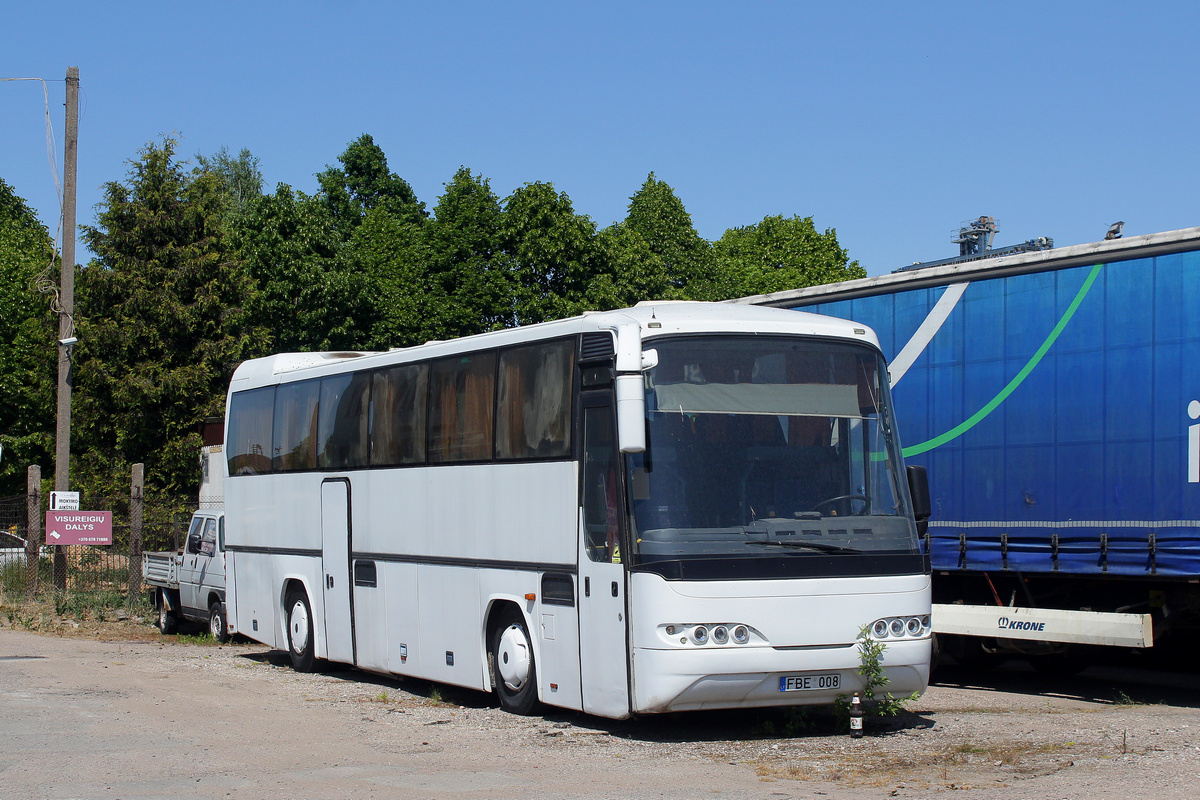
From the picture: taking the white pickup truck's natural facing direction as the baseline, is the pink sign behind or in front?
behind

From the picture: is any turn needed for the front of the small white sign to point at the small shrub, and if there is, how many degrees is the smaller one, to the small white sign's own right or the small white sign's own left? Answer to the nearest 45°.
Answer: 0° — it already faces it

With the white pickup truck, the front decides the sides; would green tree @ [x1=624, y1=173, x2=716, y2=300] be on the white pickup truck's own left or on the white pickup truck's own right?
on the white pickup truck's own left

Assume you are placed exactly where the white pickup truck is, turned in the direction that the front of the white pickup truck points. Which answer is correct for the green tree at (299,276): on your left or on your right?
on your left

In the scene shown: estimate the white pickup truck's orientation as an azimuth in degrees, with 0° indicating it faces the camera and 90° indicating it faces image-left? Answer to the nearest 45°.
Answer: approximately 315°

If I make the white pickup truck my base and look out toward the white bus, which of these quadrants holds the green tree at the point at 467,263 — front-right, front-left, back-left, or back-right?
back-left

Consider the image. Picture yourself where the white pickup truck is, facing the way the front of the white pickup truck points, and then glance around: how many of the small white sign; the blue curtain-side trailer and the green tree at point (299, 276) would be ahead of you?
1

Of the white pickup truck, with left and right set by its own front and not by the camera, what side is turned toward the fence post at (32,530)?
back

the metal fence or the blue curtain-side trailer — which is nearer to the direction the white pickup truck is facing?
the blue curtain-side trailer

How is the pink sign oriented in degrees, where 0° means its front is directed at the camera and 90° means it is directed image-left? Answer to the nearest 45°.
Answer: approximately 0°

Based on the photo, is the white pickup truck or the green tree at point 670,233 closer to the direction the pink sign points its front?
the white pickup truck

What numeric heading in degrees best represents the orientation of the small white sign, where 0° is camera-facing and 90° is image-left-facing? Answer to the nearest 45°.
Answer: approximately 0°

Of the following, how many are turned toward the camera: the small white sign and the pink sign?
2

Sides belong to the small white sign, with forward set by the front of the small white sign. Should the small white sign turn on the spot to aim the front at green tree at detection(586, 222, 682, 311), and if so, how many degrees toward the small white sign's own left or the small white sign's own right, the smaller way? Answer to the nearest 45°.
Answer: approximately 135° to the small white sign's own left
